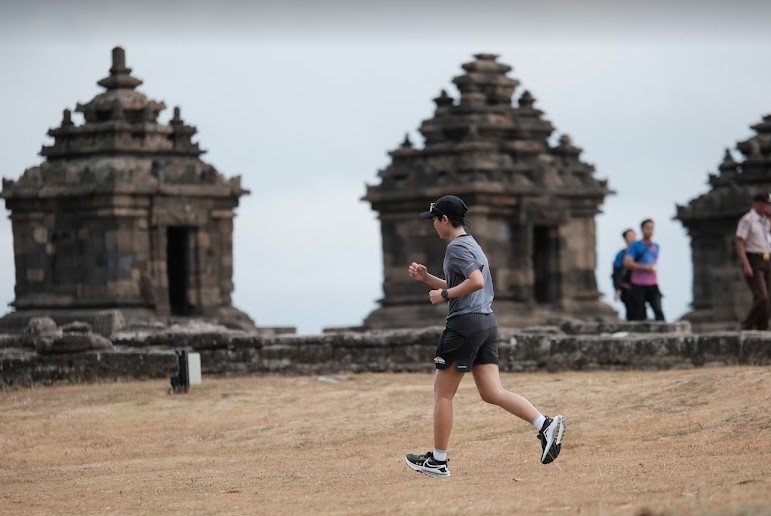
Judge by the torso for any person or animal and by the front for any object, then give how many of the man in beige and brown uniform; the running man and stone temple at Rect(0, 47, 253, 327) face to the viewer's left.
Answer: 1

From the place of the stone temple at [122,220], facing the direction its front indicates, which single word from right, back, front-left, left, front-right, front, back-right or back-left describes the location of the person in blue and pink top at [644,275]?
front

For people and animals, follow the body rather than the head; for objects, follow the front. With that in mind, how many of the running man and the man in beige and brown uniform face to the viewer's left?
1

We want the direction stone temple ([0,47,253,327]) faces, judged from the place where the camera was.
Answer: facing the viewer and to the right of the viewer

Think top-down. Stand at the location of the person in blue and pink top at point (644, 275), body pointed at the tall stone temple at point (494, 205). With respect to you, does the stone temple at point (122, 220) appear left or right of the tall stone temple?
left

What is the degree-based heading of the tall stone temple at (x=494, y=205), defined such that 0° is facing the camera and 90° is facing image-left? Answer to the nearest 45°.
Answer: approximately 315°
